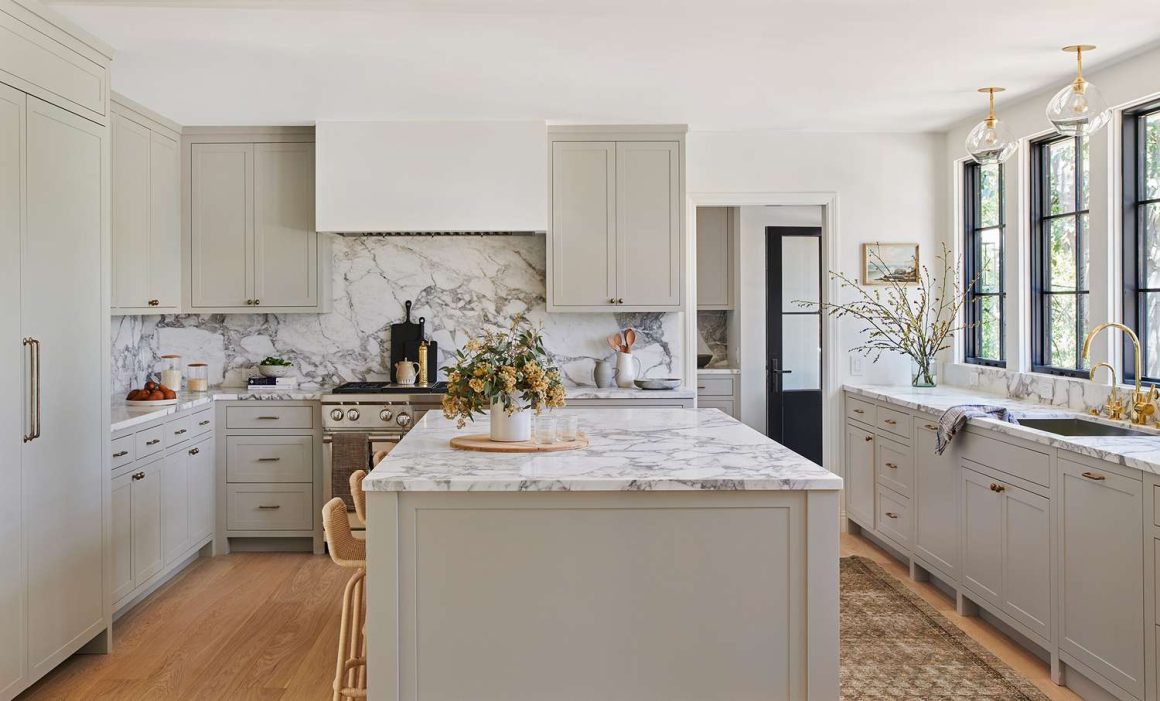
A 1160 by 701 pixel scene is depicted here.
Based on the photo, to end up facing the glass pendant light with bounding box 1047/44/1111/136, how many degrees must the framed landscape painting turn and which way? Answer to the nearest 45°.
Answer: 0° — it already faces it

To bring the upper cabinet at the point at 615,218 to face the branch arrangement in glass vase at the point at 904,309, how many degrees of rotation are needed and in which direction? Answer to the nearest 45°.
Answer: approximately 90° to its left

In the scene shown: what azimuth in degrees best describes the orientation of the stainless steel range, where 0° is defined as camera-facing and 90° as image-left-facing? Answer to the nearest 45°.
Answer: approximately 0°

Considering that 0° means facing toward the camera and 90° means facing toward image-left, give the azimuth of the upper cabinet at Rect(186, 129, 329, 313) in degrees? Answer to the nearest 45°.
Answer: approximately 0°

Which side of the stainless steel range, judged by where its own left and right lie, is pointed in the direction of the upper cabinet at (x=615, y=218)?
left

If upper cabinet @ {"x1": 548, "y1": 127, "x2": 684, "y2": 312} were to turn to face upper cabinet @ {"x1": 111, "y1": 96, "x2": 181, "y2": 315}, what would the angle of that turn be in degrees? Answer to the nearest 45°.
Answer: approximately 90° to its right

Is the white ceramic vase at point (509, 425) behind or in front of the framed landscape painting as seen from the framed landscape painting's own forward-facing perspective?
in front
